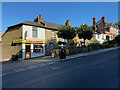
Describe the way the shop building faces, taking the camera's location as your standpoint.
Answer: facing the viewer and to the right of the viewer
